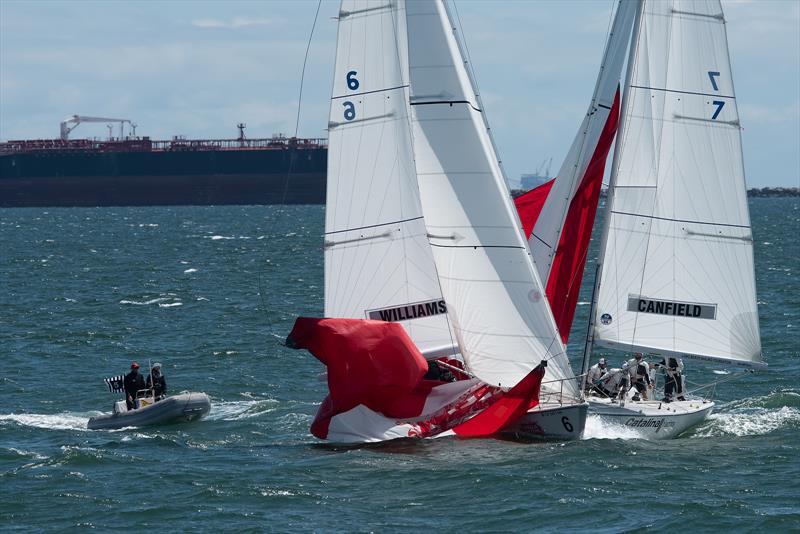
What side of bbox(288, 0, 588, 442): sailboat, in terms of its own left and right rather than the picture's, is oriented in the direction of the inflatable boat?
back

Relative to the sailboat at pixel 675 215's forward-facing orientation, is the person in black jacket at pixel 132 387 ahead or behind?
ahead

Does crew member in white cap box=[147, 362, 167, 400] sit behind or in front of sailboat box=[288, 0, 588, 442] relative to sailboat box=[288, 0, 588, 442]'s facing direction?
behind

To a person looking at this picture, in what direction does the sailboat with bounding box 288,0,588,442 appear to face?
facing the viewer and to the right of the viewer

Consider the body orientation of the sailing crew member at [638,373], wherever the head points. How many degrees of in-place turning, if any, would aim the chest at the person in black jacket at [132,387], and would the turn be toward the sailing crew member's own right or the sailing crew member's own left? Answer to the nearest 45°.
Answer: approximately 90° to the sailing crew member's own right

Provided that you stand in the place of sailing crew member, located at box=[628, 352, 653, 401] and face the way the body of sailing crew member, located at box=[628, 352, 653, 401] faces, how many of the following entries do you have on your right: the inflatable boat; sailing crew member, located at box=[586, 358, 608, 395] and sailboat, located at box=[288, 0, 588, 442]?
3

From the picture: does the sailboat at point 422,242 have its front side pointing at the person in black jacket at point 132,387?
no

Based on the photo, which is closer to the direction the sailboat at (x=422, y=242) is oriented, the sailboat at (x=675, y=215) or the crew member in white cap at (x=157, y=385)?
the sailboat

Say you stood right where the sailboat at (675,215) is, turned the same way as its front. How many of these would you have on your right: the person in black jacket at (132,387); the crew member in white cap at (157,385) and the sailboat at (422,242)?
0
